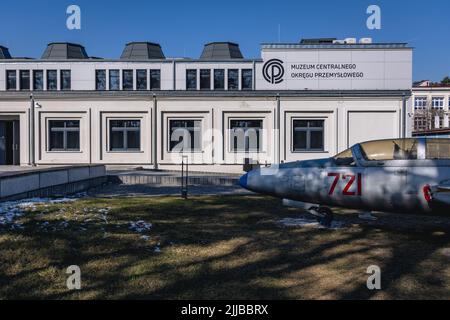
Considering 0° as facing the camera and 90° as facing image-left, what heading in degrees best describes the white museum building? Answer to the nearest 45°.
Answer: approximately 0°

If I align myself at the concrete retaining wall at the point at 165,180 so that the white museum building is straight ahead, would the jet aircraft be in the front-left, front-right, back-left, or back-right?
back-right

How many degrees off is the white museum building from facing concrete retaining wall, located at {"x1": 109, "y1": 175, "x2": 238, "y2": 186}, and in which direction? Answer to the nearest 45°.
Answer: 0° — it already faces it

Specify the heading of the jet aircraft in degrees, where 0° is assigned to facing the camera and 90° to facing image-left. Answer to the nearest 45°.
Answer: approximately 90°

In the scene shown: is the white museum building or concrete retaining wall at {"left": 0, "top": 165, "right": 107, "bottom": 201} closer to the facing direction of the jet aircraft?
the concrete retaining wall

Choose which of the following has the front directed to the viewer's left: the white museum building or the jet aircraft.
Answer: the jet aircraft

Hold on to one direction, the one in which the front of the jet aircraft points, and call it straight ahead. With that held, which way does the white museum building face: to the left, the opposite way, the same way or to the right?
to the left

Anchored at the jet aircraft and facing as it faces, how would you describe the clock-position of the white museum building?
The white museum building is roughly at 2 o'clock from the jet aircraft.

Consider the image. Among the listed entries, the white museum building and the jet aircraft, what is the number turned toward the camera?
1
